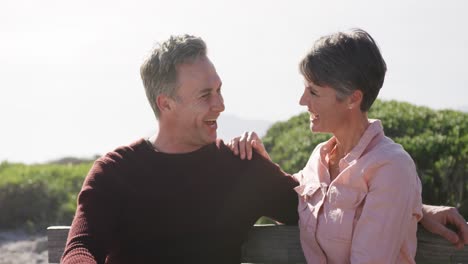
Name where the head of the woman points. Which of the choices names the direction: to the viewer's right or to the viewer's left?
to the viewer's left

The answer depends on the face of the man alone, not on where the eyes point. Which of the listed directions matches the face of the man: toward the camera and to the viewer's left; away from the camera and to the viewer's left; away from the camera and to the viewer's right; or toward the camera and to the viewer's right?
toward the camera and to the viewer's right

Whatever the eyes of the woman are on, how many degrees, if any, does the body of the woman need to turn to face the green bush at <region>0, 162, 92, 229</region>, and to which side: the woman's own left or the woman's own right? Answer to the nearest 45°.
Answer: approximately 90° to the woman's own right

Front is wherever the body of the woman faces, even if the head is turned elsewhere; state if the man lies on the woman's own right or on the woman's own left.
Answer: on the woman's own right

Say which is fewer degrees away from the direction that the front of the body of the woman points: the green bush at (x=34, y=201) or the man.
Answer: the man

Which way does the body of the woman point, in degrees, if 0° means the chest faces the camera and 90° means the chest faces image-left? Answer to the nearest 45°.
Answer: approximately 45°
